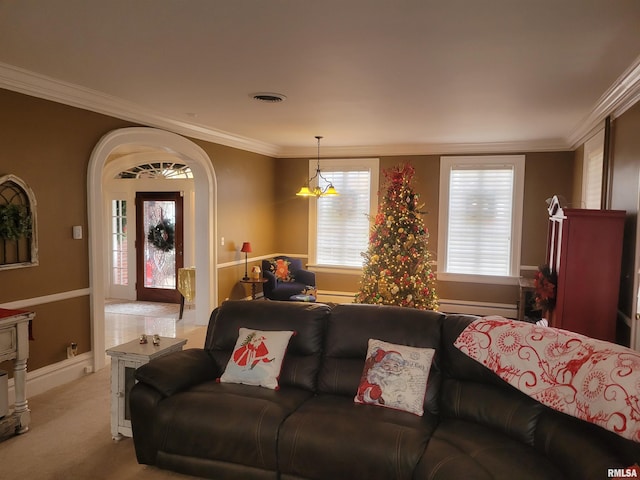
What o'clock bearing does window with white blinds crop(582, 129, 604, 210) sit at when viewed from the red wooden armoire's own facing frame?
The window with white blinds is roughly at 3 o'clock from the red wooden armoire.

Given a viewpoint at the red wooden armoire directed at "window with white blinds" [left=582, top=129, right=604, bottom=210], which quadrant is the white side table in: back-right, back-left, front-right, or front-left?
back-left

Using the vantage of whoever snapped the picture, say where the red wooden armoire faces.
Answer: facing to the left of the viewer

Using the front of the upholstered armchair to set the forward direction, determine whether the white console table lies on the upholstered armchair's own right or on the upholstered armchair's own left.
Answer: on the upholstered armchair's own right

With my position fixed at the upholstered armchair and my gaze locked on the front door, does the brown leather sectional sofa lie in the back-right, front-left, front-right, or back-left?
back-left

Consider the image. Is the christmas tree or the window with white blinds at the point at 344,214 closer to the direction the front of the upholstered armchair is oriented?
the christmas tree

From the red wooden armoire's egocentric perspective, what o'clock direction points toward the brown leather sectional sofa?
The brown leather sectional sofa is roughly at 10 o'clock from the red wooden armoire.

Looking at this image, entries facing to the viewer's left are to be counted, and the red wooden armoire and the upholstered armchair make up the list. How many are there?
1

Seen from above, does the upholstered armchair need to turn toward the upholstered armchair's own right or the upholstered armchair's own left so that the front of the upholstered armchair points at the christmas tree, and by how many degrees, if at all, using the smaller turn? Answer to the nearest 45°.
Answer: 0° — it already faces it

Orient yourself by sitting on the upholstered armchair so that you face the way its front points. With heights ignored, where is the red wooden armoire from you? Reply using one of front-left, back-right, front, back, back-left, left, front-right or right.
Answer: front

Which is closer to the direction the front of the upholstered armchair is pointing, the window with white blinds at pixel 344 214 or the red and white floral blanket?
the red and white floral blanket

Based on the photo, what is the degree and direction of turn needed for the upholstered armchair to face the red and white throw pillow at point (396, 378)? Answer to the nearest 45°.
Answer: approximately 45° to its right

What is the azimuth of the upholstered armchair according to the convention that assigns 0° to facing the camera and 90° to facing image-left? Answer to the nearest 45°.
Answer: approximately 315°

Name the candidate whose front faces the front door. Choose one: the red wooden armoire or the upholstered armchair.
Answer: the red wooden armoire

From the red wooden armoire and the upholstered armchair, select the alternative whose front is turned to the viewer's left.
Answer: the red wooden armoire

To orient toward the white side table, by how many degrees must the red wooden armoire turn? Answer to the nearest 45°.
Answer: approximately 45° to its left
